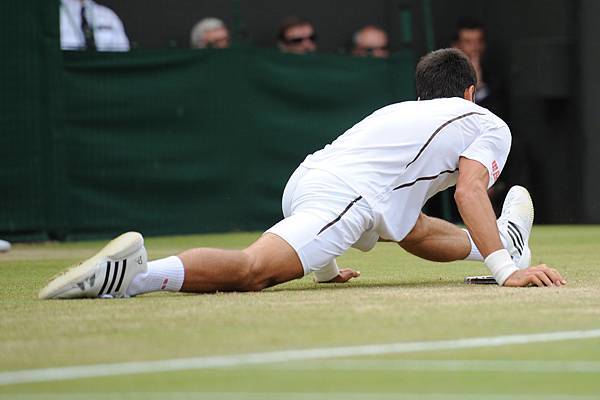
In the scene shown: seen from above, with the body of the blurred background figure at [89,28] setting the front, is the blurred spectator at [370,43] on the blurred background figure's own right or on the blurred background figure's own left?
on the blurred background figure's own left

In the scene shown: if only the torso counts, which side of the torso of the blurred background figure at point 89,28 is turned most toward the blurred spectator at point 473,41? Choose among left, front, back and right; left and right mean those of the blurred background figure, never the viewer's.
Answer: left

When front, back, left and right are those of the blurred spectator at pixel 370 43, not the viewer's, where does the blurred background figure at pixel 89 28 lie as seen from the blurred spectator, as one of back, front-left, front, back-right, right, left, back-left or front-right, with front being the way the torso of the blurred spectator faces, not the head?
front-right

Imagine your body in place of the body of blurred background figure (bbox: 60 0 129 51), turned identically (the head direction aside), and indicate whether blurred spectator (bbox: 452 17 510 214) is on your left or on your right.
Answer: on your left

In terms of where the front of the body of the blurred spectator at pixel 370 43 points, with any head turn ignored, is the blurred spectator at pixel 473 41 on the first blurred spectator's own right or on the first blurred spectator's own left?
on the first blurred spectator's own left

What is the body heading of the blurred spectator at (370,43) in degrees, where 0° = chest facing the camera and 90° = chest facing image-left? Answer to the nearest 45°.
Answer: approximately 0°

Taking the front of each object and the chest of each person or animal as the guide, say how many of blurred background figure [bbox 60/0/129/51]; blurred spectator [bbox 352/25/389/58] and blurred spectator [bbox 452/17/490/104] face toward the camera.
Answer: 3

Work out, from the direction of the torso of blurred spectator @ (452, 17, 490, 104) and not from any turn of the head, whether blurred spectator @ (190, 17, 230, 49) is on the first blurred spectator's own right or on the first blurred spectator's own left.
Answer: on the first blurred spectator's own right

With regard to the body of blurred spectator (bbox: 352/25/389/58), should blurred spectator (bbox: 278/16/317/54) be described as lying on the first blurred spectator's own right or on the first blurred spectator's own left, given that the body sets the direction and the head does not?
on the first blurred spectator's own right

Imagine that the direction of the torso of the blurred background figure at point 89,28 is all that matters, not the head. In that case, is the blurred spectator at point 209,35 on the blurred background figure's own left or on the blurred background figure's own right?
on the blurred background figure's own left

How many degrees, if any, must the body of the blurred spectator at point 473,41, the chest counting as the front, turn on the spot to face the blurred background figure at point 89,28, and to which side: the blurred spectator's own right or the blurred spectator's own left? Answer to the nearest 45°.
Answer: approximately 45° to the blurred spectator's own right

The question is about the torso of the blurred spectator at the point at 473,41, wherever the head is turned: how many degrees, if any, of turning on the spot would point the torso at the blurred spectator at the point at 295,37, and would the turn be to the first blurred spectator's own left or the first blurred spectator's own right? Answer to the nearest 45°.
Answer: approximately 45° to the first blurred spectator's own right
